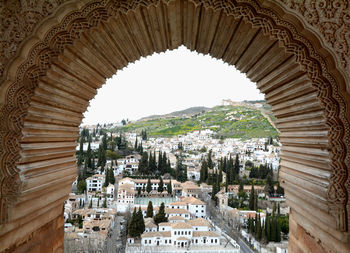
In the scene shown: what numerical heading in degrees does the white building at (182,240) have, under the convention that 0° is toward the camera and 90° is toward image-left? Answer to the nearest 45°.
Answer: approximately 0°

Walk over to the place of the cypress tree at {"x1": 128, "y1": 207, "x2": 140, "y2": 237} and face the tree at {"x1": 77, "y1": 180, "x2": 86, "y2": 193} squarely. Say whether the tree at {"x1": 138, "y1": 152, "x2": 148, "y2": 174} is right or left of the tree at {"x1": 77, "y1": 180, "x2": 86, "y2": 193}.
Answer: right

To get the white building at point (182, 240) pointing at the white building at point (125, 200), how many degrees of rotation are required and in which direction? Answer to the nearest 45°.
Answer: approximately 135° to its right

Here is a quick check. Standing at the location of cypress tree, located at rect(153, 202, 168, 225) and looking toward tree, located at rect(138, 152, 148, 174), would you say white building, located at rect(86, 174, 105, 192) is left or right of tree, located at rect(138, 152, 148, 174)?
left

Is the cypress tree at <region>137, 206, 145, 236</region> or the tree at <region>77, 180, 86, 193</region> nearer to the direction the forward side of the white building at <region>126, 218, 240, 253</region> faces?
the cypress tree

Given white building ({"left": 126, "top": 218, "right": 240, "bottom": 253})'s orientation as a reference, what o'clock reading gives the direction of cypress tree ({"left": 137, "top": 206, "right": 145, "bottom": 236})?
The cypress tree is roughly at 3 o'clock from the white building.

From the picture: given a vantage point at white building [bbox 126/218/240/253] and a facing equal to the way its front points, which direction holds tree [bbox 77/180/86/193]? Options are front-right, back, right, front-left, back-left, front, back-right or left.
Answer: back-right

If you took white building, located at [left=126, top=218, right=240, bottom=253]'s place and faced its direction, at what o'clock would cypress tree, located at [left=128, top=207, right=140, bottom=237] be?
The cypress tree is roughly at 3 o'clock from the white building.

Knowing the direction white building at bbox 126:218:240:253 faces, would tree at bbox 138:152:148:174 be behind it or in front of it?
behind

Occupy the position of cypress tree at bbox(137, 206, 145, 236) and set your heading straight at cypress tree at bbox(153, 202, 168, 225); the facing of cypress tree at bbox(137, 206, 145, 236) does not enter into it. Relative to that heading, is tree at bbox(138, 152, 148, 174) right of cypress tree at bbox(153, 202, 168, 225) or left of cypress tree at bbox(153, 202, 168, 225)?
left
